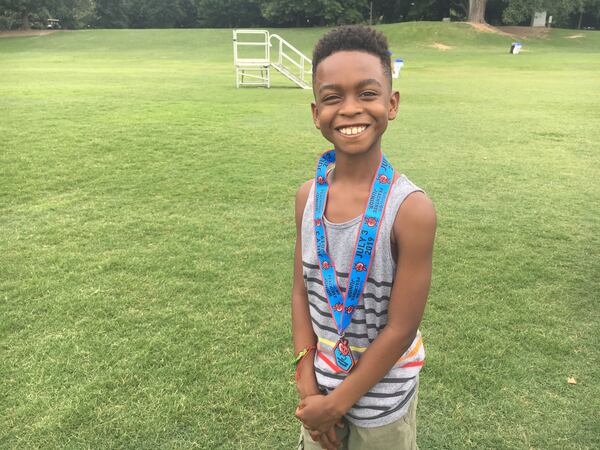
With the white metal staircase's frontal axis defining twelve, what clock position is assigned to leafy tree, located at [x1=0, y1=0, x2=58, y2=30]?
The leafy tree is roughly at 8 o'clock from the white metal staircase.

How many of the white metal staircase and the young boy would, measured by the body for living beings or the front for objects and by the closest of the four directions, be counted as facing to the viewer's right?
1

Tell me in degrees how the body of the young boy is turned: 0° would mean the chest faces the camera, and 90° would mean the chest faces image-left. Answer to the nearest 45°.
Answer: approximately 45°

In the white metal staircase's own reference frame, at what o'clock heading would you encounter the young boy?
The young boy is roughly at 3 o'clock from the white metal staircase.

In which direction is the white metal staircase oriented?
to the viewer's right

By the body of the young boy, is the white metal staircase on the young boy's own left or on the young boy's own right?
on the young boy's own right

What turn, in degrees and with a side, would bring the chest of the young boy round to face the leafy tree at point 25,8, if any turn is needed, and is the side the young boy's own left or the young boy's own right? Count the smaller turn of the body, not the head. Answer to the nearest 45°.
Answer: approximately 90° to the young boy's own right

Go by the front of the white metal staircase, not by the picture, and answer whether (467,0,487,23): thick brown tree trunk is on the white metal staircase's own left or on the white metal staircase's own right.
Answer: on the white metal staircase's own left

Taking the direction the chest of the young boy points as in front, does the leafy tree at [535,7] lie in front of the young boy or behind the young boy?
behind
